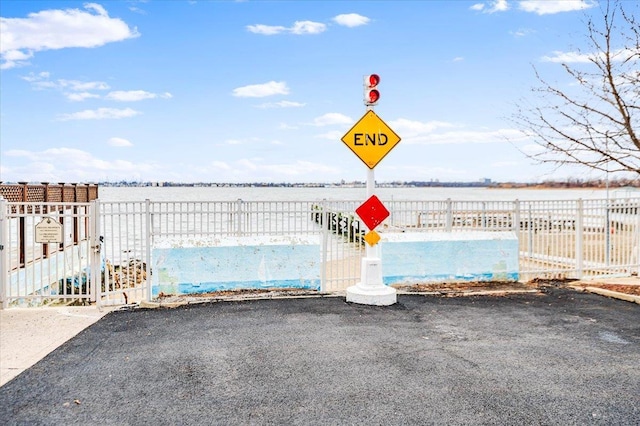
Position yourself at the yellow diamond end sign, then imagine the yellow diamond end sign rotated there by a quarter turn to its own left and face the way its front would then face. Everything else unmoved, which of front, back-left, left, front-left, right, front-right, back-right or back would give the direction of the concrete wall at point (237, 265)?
back

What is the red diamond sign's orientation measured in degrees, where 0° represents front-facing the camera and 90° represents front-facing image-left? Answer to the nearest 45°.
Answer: approximately 0°

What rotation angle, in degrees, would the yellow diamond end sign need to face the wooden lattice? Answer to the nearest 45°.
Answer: approximately 135° to its right

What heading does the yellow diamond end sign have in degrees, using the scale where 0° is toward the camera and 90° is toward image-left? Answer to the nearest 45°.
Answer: approximately 0°

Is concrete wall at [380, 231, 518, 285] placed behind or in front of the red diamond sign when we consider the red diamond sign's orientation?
behind

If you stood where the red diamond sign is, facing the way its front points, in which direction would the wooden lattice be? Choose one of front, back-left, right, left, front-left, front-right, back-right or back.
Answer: back-right

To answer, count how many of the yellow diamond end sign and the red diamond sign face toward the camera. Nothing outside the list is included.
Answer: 2

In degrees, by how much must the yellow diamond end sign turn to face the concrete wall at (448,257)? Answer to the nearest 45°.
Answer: approximately 135° to its left

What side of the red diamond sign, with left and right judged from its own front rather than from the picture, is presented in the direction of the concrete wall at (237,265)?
right
